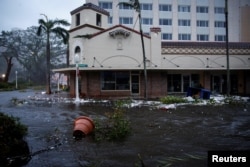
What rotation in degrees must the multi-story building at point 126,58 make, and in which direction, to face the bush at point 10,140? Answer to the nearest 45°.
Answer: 0° — it already faces it

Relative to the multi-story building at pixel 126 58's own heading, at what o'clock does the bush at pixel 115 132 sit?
The bush is roughly at 12 o'clock from the multi-story building.

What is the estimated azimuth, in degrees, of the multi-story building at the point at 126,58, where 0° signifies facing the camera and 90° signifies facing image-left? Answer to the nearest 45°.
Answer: approximately 0°
